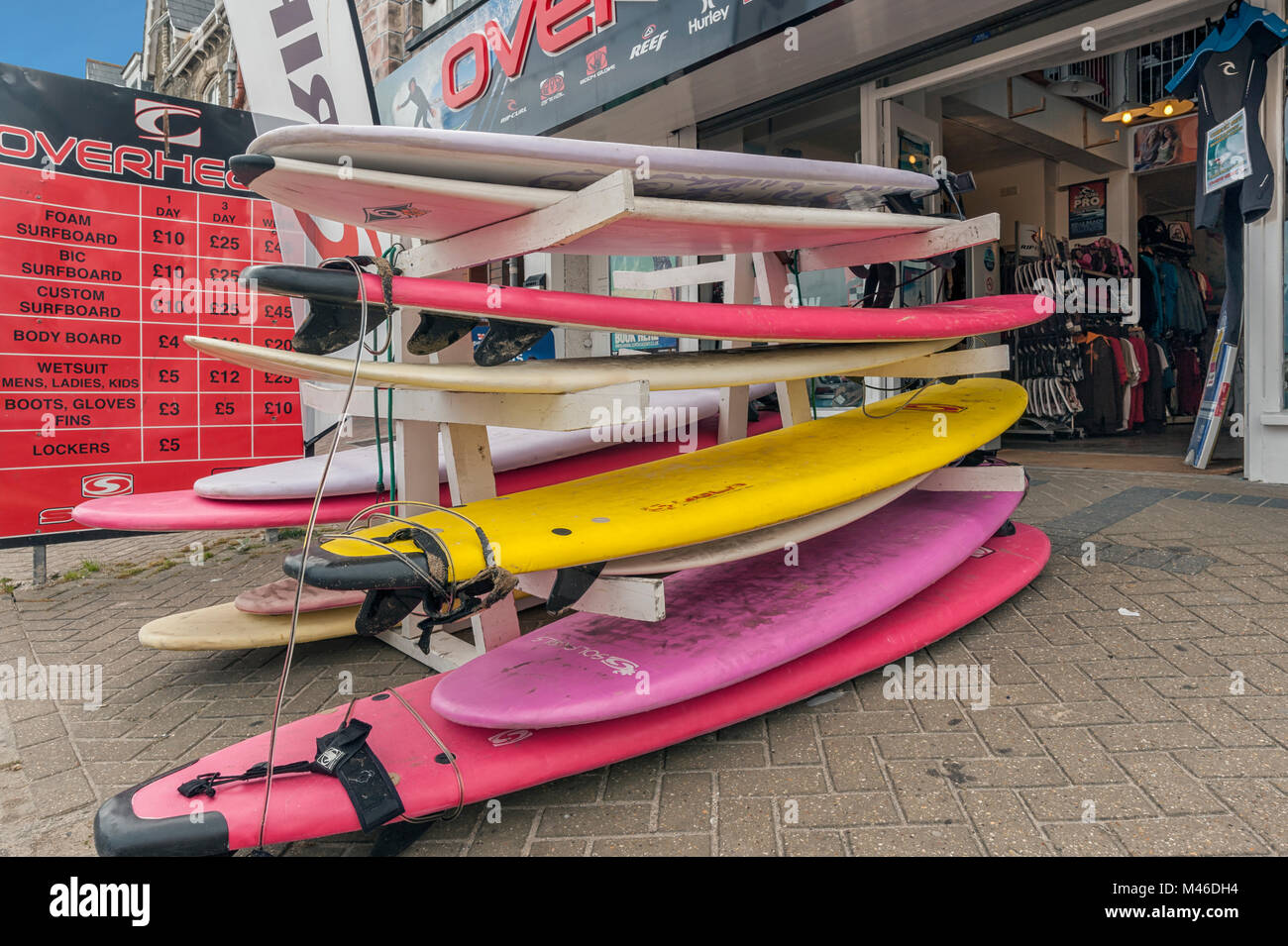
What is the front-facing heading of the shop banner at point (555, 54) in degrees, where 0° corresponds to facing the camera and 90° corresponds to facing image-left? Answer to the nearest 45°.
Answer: approximately 45°

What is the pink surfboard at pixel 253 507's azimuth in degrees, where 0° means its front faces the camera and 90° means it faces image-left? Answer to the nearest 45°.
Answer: approximately 90°

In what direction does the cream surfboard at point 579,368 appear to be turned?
to the viewer's left

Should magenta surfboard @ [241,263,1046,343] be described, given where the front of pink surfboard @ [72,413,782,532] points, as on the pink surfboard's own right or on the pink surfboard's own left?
on the pink surfboard's own left

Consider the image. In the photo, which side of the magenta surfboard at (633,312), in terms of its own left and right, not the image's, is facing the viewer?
right
